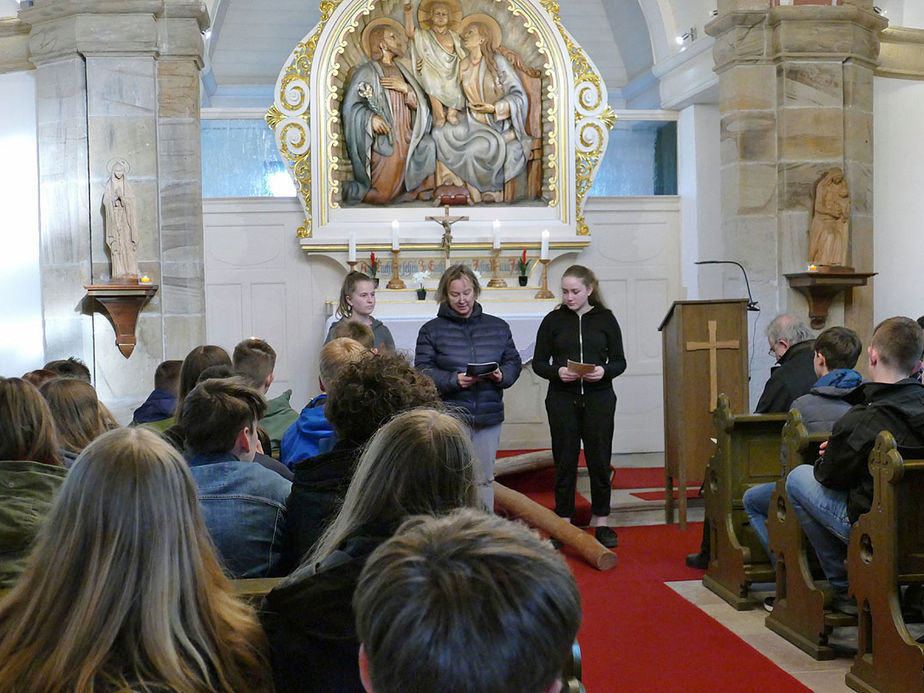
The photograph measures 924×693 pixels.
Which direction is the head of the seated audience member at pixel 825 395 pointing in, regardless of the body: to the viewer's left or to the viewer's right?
to the viewer's left

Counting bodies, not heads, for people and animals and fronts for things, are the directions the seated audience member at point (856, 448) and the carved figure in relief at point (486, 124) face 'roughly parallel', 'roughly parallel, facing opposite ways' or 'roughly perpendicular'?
roughly perpendicular

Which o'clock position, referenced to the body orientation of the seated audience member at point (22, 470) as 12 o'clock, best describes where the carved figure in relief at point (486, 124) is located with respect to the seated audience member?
The carved figure in relief is roughly at 1 o'clock from the seated audience member.

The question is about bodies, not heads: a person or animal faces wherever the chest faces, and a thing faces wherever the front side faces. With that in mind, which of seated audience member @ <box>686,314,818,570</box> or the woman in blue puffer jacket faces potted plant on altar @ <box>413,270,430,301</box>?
the seated audience member

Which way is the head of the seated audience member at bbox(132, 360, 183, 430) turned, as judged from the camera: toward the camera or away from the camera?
away from the camera

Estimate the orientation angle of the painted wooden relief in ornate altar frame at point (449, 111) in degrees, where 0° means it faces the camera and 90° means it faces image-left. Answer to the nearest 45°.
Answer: approximately 0°

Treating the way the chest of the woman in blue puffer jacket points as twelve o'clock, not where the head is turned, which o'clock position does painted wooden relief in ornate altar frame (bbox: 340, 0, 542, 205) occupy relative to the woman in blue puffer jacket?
The painted wooden relief in ornate altar frame is roughly at 6 o'clock from the woman in blue puffer jacket.

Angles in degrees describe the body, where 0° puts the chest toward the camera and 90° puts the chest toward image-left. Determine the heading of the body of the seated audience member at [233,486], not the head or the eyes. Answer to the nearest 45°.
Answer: approximately 225°

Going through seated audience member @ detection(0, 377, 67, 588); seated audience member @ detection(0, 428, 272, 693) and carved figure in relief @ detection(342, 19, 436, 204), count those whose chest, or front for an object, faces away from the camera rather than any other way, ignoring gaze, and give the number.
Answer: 2

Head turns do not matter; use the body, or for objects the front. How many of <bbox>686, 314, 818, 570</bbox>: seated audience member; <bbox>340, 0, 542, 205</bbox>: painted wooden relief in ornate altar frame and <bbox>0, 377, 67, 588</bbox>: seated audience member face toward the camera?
1
